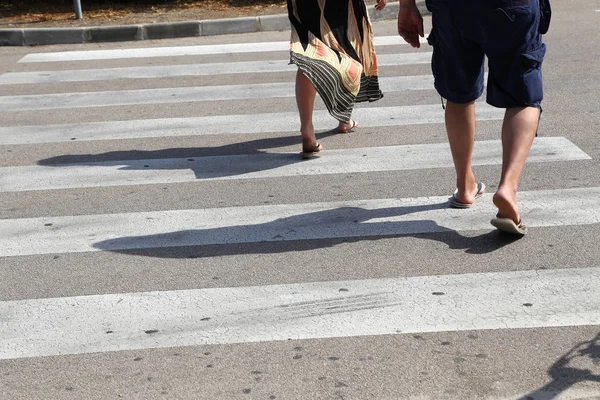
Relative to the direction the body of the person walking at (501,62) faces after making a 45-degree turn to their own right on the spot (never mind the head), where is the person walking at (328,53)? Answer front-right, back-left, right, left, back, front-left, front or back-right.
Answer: left

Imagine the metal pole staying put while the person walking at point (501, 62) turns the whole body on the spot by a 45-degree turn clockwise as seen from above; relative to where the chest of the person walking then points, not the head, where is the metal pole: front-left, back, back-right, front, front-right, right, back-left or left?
left

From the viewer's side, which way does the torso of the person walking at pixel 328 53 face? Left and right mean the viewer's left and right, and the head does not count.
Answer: facing away from the viewer and to the right of the viewer

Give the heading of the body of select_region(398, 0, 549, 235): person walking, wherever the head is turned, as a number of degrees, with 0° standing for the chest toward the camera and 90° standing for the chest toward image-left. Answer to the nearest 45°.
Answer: approximately 180°
